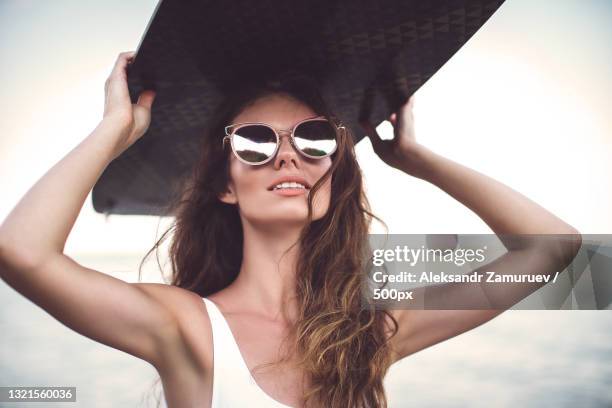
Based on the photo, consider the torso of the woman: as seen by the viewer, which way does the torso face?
toward the camera

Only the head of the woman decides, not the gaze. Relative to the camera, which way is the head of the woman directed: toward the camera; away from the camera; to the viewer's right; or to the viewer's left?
toward the camera
